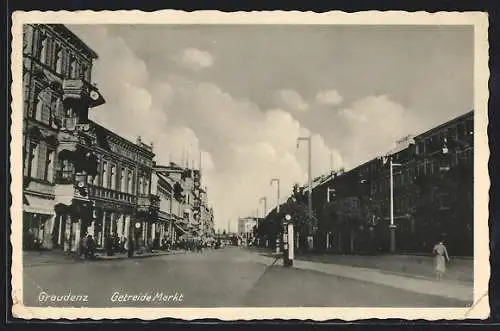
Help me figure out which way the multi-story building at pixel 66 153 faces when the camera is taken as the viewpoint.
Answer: facing the viewer and to the right of the viewer

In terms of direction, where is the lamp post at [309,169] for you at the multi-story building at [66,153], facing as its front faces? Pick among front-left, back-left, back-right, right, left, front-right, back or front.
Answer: front-left
